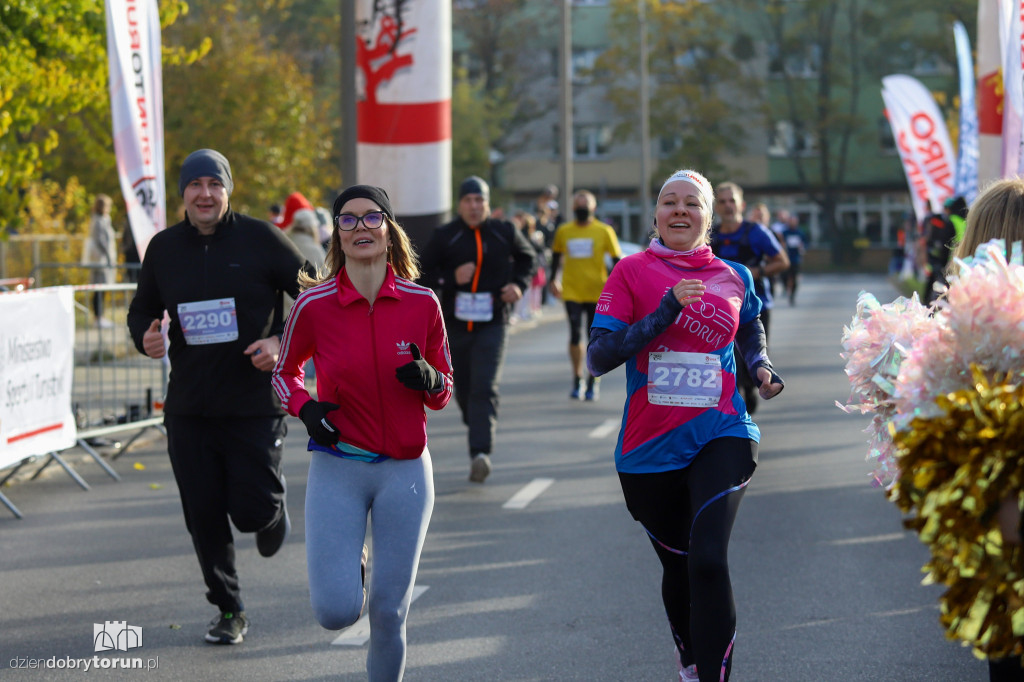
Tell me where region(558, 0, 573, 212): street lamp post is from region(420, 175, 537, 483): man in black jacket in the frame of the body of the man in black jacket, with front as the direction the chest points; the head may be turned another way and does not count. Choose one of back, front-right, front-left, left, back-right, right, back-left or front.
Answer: back

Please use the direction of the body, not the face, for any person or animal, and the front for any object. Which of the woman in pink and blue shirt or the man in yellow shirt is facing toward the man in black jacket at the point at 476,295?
the man in yellow shirt

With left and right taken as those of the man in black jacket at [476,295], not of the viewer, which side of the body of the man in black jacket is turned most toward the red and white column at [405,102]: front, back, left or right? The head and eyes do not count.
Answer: back

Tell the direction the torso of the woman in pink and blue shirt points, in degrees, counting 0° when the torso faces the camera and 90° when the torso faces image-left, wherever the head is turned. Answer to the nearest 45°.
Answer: approximately 0°

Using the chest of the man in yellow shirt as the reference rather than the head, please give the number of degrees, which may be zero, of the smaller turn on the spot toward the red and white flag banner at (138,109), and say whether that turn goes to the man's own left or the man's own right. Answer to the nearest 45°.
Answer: approximately 45° to the man's own right

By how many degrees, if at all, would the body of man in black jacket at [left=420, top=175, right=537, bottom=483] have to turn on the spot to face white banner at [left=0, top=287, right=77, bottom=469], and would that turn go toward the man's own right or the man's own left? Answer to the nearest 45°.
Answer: approximately 90° to the man's own right
